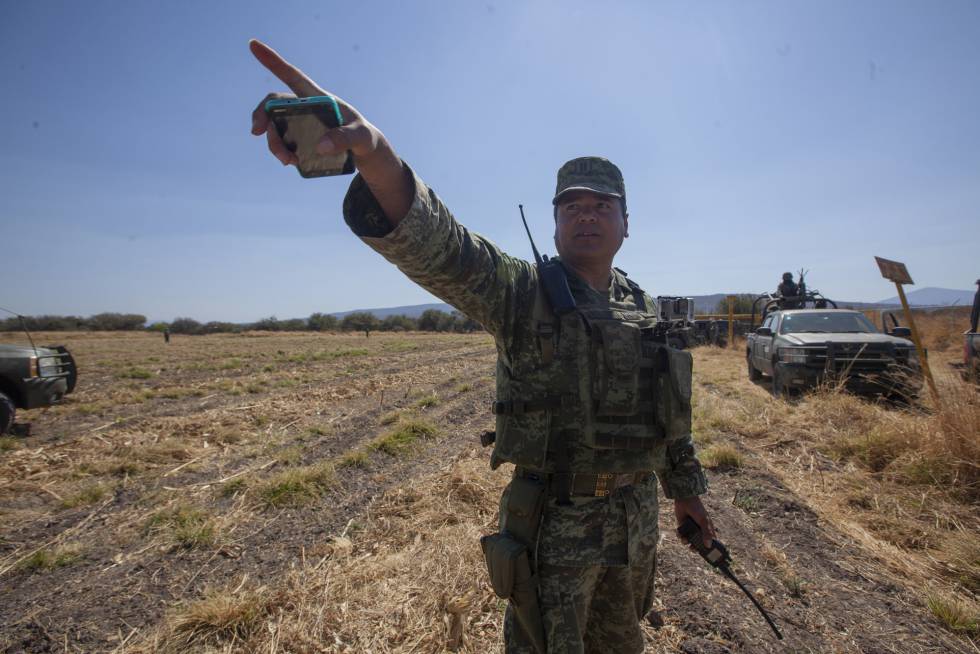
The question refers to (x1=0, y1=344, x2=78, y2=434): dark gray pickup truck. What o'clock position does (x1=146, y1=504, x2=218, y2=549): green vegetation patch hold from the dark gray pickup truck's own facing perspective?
The green vegetation patch is roughly at 1 o'clock from the dark gray pickup truck.

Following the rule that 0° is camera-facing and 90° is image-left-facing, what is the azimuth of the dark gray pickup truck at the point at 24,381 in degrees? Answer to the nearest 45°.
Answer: approximately 315°

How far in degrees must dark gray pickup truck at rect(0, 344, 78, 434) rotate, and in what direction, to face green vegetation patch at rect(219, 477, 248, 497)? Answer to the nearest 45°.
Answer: approximately 45° to its right

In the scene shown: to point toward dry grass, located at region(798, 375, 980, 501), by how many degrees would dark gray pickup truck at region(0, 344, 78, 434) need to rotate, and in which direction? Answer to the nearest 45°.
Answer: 0° — it already faces it

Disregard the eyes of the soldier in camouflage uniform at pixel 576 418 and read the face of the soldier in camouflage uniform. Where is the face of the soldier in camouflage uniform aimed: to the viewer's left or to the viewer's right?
to the viewer's left
